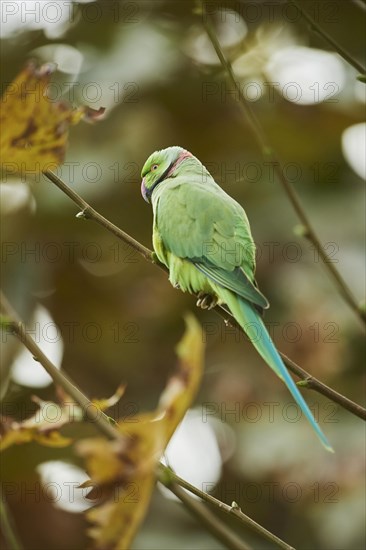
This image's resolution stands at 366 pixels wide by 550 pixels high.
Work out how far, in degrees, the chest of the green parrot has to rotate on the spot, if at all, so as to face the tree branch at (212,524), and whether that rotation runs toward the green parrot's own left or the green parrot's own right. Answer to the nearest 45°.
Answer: approximately 135° to the green parrot's own left

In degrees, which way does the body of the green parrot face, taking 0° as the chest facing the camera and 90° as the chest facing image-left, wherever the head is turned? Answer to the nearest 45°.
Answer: approximately 135°

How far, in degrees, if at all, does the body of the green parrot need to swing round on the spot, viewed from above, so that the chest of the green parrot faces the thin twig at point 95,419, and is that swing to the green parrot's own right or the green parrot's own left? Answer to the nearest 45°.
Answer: approximately 135° to the green parrot's own left

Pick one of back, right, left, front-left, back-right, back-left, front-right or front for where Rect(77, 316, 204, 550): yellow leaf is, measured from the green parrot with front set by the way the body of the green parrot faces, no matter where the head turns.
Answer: back-left

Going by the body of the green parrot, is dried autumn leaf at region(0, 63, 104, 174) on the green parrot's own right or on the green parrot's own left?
on the green parrot's own left
